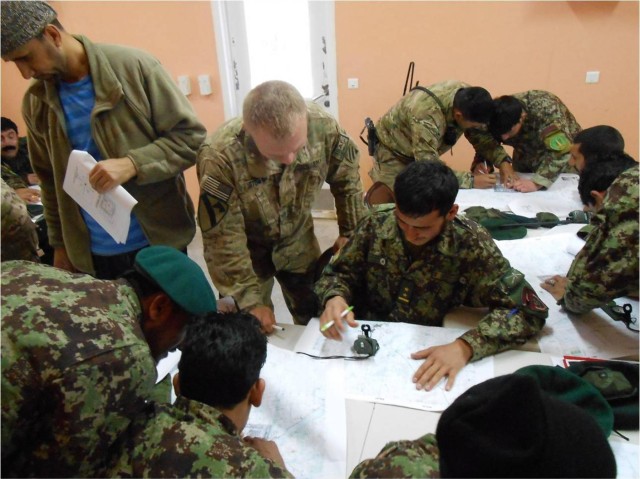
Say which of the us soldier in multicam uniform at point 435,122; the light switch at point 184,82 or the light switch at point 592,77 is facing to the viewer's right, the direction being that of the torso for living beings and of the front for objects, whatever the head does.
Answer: the us soldier in multicam uniform

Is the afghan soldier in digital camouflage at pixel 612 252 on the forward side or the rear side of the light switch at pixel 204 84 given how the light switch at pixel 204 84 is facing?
on the forward side

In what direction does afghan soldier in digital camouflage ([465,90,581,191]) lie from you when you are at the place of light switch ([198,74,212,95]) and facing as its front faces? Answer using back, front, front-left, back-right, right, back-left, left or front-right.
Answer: front-left

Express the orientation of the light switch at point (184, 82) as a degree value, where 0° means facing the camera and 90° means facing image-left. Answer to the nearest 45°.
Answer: approximately 0°

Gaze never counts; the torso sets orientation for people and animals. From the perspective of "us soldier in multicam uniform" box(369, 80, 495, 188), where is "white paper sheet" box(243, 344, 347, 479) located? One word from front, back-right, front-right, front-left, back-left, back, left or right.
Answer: right

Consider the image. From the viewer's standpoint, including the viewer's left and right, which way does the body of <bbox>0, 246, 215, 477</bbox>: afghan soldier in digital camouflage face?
facing away from the viewer and to the right of the viewer

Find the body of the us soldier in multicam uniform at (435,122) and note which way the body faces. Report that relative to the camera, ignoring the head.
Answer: to the viewer's right

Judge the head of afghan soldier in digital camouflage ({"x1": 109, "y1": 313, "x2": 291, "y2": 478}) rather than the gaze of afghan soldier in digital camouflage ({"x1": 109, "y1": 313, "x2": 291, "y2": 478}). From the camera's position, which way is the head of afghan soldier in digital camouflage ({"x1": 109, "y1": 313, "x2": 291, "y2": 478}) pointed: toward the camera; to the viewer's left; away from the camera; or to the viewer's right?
away from the camera

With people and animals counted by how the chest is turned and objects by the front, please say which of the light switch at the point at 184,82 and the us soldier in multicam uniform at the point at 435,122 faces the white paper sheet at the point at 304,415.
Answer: the light switch

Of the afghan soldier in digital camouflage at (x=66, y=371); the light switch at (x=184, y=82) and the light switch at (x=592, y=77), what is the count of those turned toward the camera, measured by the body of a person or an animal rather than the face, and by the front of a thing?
2

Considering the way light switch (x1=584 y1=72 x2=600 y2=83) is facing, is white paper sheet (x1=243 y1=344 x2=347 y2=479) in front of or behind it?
in front

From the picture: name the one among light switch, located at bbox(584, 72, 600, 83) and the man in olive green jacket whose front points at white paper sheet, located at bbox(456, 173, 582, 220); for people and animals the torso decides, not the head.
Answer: the light switch

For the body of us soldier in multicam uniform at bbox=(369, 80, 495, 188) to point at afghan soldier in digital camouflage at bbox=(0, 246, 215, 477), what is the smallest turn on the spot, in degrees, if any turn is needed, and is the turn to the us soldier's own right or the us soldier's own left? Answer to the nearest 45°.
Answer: approximately 90° to the us soldier's own right
